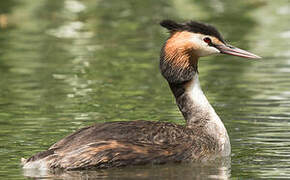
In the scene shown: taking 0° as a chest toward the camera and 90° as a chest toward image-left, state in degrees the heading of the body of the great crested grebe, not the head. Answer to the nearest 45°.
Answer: approximately 270°
